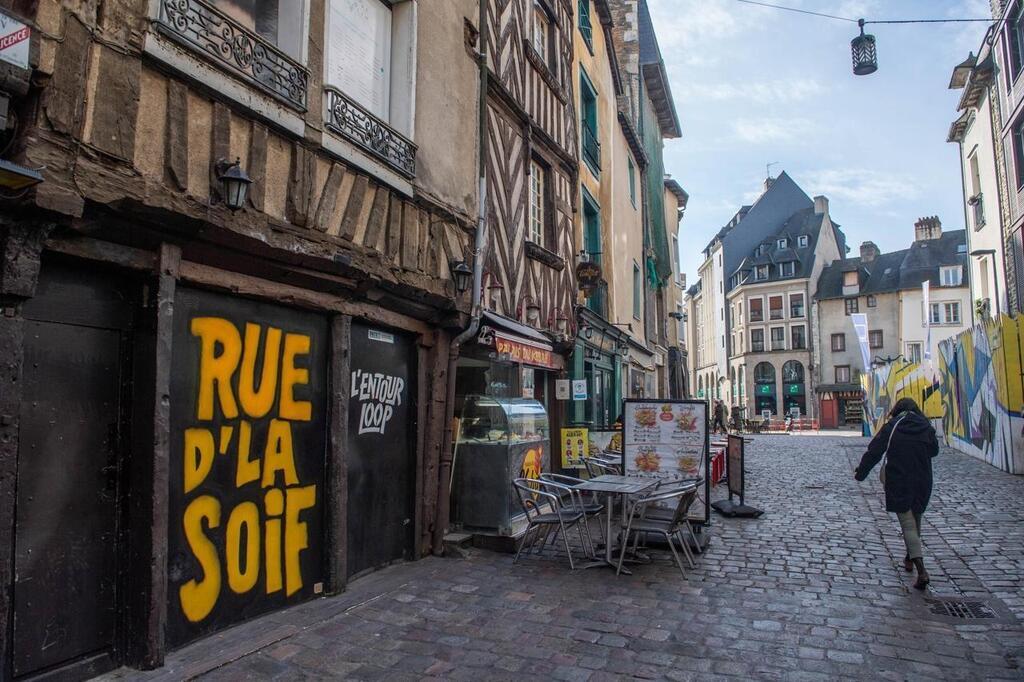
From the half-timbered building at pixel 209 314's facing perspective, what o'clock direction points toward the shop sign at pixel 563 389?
The shop sign is roughly at 9 o'clock from the half-timbered building.

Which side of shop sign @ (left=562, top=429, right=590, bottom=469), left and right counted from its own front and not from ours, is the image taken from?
front

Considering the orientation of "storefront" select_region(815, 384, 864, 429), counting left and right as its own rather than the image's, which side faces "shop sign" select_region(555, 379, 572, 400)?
front

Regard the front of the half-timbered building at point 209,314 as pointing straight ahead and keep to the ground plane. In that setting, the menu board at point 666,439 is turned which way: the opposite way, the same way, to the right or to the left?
to the right

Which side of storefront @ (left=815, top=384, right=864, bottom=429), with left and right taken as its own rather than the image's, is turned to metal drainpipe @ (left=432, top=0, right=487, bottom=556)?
front

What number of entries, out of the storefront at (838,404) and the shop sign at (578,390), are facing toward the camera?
2

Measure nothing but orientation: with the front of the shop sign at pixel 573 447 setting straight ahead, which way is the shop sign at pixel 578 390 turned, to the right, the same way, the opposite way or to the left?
the same way

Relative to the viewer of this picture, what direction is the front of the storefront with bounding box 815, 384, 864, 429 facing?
facing the viewer

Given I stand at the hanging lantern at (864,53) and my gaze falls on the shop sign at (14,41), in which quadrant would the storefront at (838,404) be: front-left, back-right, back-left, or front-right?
back-right

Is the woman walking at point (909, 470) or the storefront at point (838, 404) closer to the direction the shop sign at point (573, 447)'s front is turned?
the woman walking

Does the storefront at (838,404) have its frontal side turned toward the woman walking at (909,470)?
yes

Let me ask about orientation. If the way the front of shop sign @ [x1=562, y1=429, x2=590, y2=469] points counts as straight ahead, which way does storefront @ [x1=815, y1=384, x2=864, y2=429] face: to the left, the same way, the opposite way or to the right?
the same way

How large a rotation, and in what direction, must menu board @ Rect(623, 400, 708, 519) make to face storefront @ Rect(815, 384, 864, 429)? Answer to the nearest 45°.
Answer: approximately 180°

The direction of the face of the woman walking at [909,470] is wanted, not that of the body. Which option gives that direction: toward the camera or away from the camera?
away from the camera

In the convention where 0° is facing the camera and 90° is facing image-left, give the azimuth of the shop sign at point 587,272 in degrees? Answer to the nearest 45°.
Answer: approximately 0°

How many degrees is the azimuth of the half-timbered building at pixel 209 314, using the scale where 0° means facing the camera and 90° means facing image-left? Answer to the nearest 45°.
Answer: approximately 315°

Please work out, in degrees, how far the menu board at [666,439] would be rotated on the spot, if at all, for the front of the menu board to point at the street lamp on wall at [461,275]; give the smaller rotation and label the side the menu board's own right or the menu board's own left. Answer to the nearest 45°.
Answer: approximately 45° to the menu board's own right
